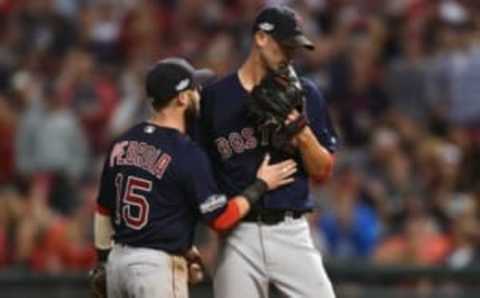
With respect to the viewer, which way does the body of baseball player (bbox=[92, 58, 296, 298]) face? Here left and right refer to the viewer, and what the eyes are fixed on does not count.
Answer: facing away from the viewer and to the right of the viewer

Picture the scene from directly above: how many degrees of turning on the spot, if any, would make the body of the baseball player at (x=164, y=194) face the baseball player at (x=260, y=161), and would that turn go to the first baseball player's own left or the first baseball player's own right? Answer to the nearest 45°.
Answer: approximately 45° to the first baseball player's own right
